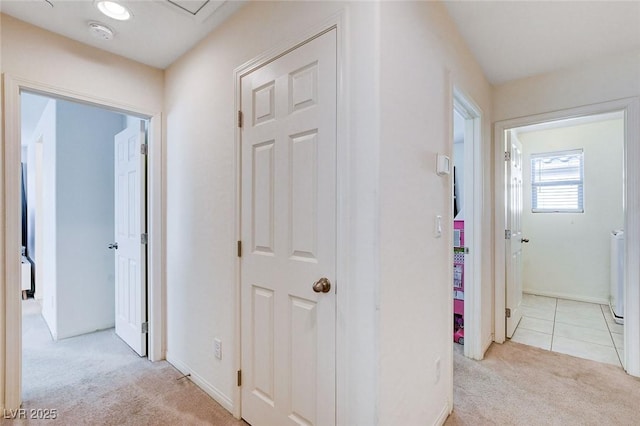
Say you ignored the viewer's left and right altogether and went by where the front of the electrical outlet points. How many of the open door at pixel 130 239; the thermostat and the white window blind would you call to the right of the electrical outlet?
1

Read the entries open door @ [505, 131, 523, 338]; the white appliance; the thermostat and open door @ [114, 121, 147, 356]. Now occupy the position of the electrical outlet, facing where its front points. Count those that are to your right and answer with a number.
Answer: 1

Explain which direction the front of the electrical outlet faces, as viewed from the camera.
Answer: facing the viewer and to the left of the viewer

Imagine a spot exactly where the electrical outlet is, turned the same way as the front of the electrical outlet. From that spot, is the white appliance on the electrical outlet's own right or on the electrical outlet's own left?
on the electrical outlet's own left

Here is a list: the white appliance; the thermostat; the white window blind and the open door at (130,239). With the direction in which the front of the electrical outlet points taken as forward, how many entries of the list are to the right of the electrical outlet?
1

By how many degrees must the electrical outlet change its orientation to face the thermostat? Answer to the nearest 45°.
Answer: approximately 90° to its left

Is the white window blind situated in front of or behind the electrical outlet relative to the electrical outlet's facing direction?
behind

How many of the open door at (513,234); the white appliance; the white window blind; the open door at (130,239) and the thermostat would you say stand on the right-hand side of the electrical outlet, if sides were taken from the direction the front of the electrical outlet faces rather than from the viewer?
1

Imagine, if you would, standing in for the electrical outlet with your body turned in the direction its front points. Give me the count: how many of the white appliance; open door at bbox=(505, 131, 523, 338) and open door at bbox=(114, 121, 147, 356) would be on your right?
1

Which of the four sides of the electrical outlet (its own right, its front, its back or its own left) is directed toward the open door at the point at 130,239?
right

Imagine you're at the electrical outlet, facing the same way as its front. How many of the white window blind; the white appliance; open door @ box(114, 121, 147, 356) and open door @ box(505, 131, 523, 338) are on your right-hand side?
1
